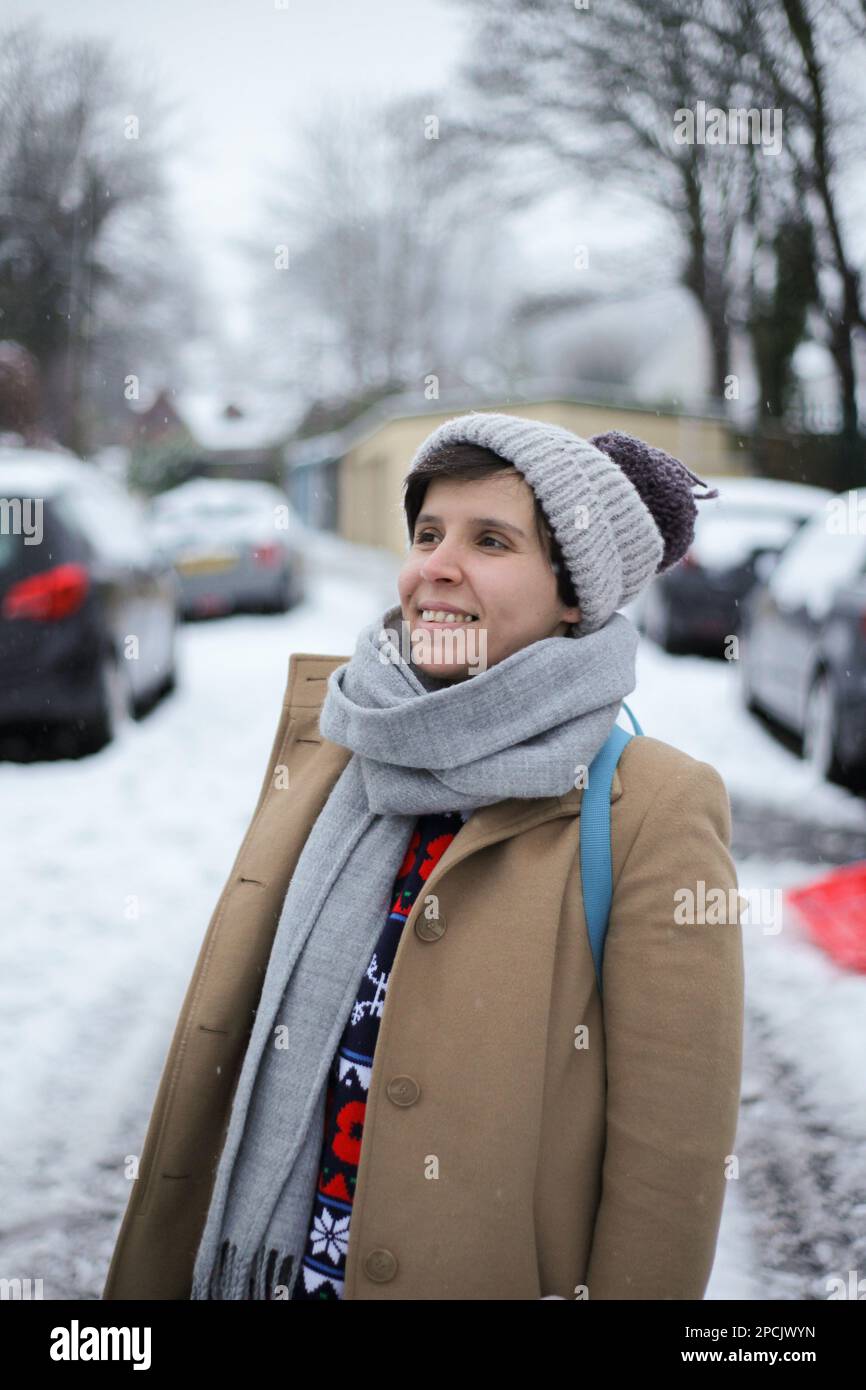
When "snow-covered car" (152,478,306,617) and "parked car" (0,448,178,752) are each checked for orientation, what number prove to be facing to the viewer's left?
0

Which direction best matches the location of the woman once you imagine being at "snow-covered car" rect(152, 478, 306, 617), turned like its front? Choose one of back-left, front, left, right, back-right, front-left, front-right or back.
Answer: back-right

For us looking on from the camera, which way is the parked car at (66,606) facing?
facing away from the viewer and to the right of the viewer

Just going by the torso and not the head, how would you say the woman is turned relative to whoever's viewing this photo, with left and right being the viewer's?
facing the viewer and to the left of the viewer

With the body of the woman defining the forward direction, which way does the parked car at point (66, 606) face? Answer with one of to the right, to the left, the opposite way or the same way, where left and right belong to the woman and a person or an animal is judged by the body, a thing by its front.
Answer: the opposite way

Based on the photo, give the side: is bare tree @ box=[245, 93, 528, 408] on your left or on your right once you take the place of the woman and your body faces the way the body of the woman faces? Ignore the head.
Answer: on your right

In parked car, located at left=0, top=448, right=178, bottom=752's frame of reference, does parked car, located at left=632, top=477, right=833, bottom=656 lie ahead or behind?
ahead

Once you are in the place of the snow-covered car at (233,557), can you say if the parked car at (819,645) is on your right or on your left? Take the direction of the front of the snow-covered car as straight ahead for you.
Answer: on your right

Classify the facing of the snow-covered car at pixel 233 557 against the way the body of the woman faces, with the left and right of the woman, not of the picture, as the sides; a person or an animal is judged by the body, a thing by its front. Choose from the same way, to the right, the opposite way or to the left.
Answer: the opposite way

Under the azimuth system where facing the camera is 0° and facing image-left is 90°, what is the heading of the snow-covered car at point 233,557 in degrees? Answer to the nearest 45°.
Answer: approximately 225°

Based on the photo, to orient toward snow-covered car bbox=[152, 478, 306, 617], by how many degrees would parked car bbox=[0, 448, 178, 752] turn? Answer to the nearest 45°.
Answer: approximately 45° to its left
